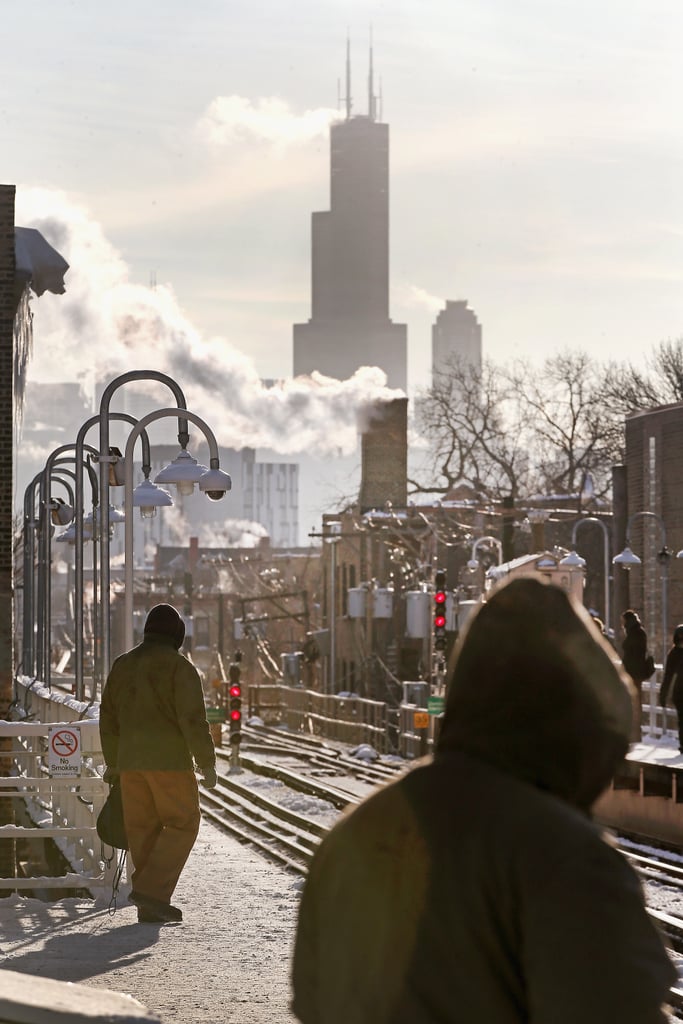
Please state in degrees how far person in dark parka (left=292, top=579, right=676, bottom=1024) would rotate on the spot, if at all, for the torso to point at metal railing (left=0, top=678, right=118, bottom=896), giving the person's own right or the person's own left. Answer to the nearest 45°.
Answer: approximately 45° to the person's own left

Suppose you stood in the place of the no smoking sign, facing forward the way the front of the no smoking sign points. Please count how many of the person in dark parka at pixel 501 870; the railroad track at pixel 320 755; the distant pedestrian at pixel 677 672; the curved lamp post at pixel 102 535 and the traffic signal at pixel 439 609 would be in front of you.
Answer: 1

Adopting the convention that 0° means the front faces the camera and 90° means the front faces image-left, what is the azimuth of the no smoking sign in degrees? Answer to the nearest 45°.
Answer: approximately 0°

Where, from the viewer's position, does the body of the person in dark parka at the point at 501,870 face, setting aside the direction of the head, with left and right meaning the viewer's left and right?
facing away from the viewer and to the right of the viewer

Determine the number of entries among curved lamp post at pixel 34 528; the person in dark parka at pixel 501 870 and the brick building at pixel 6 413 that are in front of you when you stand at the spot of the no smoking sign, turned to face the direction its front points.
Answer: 1

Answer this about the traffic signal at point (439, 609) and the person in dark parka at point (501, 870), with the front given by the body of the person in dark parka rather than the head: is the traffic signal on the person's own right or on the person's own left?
on the person's own left

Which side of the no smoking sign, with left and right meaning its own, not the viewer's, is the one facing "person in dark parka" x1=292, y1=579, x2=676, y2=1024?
front

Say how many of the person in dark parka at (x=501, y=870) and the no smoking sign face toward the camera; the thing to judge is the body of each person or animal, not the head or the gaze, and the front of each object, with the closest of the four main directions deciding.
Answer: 1

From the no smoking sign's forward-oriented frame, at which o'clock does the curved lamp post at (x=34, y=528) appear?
The curved lamp post is roughly at 6 o'clock from the no smoking sign.

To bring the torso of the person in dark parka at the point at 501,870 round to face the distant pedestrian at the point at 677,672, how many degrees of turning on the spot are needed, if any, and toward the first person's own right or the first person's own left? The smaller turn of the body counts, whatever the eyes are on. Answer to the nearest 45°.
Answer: approximately 45° to the first person's own left
